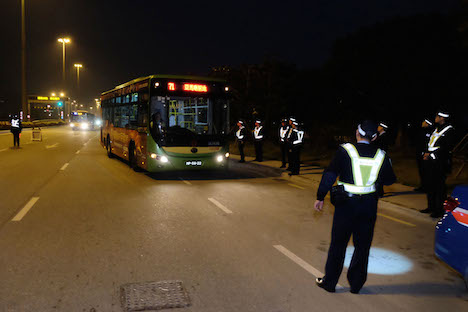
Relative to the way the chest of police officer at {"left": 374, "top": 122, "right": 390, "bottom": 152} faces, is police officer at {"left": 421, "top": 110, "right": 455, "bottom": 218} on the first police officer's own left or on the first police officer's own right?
on the first police officer's own left

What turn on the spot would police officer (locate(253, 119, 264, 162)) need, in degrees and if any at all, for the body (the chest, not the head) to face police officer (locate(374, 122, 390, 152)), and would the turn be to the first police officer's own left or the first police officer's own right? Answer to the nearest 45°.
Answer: approximately 45° to the first police officer's own left

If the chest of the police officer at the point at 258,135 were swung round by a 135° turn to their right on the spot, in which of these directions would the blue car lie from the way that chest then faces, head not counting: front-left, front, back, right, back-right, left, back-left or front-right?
back

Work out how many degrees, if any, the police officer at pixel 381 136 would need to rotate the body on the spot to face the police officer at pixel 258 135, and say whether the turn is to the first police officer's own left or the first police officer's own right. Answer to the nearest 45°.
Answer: approximately 45° to the first police officer's own right

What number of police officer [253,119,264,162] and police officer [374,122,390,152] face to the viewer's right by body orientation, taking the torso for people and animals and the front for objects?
0

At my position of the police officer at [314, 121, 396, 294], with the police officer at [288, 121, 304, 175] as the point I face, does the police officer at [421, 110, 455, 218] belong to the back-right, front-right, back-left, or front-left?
front-right

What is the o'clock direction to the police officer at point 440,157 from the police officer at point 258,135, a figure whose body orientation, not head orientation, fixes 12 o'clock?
the police officer at point 440,157 is roughly at 10 o'clock from the police officer at point 258,135.

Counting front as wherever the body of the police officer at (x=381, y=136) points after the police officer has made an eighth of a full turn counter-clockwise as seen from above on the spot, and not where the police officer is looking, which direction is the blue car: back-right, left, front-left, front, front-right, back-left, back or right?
front-left

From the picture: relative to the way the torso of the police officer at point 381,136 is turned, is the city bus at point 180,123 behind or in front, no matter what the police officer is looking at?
in front

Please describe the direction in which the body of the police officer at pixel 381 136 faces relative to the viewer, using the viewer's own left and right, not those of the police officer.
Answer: facing to the left of the viewer

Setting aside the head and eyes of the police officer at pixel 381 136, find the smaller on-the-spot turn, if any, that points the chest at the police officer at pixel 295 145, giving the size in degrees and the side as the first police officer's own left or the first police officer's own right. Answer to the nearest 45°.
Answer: approximately 45° to the first police officer's own right

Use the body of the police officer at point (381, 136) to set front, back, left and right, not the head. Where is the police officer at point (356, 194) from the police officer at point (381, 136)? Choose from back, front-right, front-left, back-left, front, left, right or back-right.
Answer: left

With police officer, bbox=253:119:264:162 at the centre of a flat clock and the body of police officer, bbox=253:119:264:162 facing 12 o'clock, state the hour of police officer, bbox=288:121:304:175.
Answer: police officer, bbox=288:121:304:175 is roughly at 10 o'clock from police officer, bbox=253:119:264:162.

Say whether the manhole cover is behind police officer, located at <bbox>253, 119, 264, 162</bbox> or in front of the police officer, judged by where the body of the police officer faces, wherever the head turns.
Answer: in front

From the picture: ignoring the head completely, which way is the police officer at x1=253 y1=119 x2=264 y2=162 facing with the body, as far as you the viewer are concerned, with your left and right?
facing the viewer and to the left of the viewer
